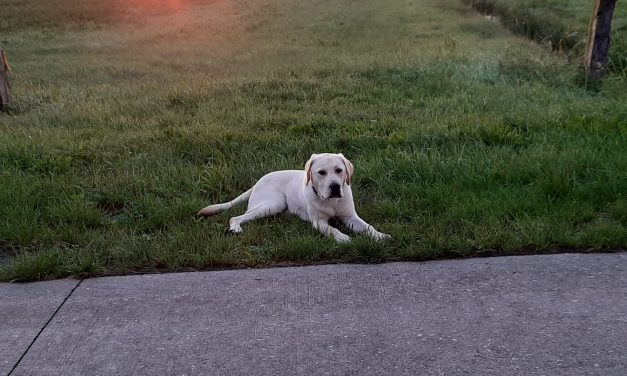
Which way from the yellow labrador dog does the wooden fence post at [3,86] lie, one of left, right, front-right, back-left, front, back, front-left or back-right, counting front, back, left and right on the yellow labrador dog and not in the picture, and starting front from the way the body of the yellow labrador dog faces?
back

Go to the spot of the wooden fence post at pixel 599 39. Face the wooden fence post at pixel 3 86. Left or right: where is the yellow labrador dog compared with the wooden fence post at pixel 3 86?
left

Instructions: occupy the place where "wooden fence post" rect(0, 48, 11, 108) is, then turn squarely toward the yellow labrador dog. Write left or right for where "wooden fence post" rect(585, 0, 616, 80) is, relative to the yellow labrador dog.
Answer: left

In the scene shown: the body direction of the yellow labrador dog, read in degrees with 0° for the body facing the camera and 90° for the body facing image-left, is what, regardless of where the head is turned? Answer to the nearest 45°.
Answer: approximately 315°

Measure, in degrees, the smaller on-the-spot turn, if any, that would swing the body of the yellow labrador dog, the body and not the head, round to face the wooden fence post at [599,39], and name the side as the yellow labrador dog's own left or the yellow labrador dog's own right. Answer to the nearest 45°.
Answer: approximately 90° to the yellow labrador dog's own left
